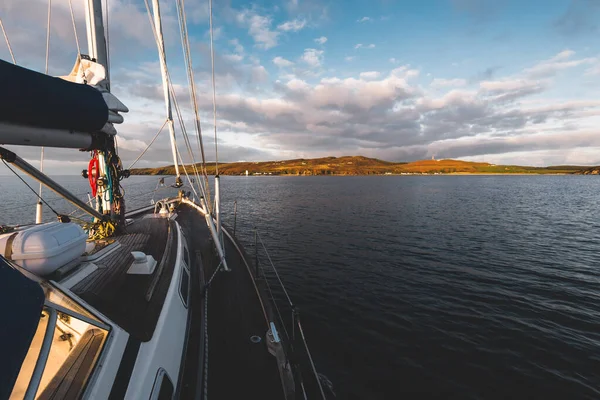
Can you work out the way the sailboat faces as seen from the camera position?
facing away from the viewer
